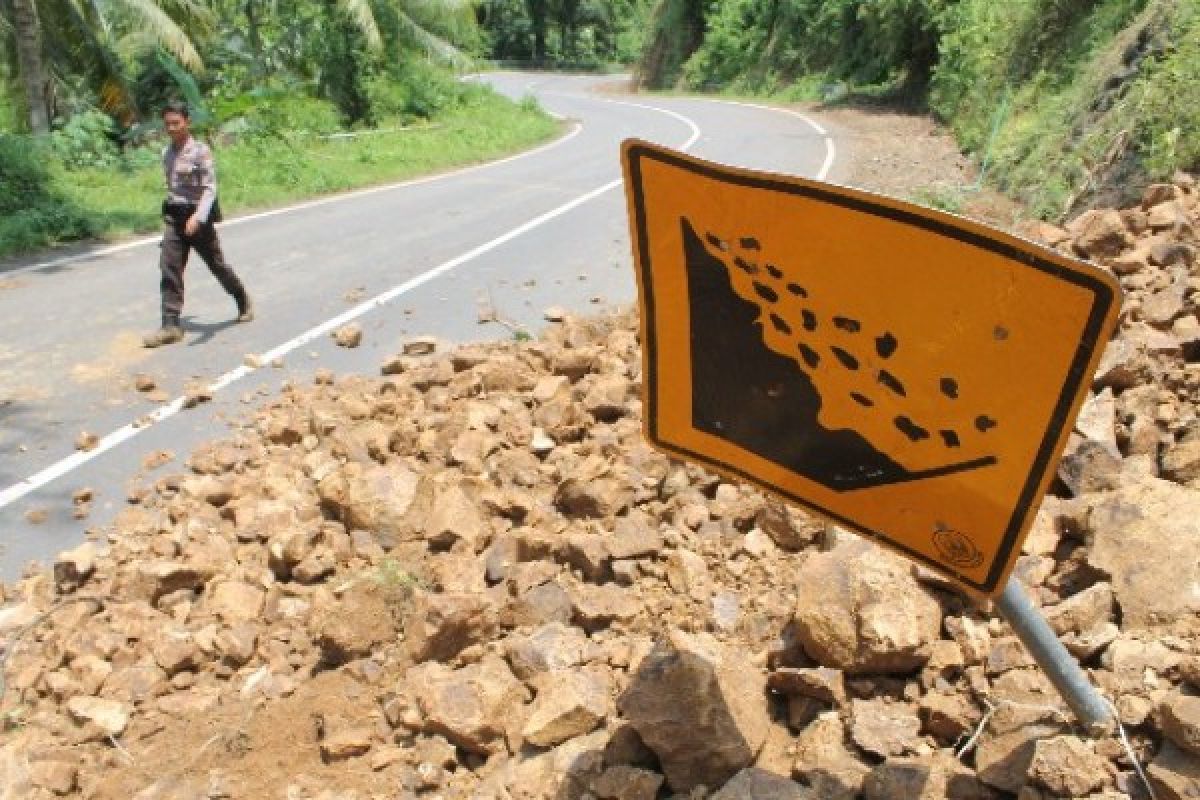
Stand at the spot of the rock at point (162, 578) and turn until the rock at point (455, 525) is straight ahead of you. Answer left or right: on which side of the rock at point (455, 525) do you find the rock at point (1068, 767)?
right

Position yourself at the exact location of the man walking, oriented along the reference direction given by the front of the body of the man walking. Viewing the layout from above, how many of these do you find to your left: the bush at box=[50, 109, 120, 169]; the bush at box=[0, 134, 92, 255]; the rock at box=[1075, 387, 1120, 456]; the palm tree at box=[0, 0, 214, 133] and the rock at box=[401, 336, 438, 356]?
2

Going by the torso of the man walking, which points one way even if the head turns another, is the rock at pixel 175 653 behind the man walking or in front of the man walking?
in front
